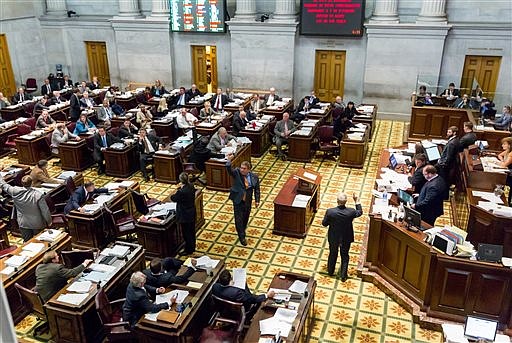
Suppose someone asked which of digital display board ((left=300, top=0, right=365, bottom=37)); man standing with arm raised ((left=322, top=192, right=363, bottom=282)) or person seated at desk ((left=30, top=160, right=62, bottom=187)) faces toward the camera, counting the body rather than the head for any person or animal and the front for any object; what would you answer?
the digital display board

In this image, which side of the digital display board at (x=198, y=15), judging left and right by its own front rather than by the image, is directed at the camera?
front

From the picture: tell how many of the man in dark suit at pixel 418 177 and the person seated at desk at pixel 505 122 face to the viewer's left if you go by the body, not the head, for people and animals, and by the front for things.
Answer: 2

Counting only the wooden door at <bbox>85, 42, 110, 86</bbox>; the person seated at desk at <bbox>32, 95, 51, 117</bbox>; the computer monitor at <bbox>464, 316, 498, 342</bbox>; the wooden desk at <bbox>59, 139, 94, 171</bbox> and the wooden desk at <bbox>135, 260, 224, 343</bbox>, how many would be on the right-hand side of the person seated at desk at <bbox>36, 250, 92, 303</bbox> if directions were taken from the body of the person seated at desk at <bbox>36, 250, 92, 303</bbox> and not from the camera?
2

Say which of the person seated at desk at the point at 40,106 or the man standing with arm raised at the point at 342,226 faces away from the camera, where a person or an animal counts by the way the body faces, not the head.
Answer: the man standing with arm raised

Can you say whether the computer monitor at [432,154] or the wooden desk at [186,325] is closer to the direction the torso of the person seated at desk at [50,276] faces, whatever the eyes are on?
the computer monitor

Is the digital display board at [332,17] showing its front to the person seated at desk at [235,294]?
yes

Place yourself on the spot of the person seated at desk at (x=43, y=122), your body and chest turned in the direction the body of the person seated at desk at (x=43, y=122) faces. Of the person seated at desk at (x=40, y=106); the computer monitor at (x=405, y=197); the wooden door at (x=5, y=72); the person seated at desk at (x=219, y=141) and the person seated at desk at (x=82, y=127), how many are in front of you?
3

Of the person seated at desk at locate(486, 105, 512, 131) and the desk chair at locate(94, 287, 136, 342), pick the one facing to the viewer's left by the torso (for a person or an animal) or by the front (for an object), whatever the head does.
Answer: the person seated at desk

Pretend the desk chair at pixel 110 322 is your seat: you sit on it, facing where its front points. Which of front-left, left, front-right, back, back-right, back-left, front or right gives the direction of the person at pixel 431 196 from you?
front

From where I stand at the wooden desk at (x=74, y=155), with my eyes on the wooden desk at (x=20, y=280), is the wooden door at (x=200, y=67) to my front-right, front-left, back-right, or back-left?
back-left

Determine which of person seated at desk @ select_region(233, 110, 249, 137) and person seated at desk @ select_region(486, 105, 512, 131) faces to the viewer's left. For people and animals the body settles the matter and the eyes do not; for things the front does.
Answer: person seated at desk @ select_region(486, 105, 512, 131)

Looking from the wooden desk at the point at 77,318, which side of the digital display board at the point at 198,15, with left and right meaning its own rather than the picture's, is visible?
front

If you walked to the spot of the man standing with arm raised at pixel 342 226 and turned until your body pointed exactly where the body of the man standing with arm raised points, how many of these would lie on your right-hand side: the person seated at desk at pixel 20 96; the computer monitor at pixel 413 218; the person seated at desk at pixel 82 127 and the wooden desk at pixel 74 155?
1

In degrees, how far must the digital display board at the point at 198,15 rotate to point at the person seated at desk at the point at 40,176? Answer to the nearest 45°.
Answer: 0° — it already faces them

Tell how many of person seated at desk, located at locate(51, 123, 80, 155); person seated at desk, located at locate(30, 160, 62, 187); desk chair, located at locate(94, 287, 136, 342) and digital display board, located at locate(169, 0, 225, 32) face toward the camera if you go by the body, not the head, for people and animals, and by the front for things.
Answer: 1

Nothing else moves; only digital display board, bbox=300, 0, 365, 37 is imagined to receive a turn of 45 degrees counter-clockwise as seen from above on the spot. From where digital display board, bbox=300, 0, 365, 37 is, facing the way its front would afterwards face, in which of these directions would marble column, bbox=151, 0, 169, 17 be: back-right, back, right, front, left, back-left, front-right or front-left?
back-right

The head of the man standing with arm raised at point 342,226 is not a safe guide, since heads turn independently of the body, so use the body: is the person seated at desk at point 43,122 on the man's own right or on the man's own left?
on the man's own left
